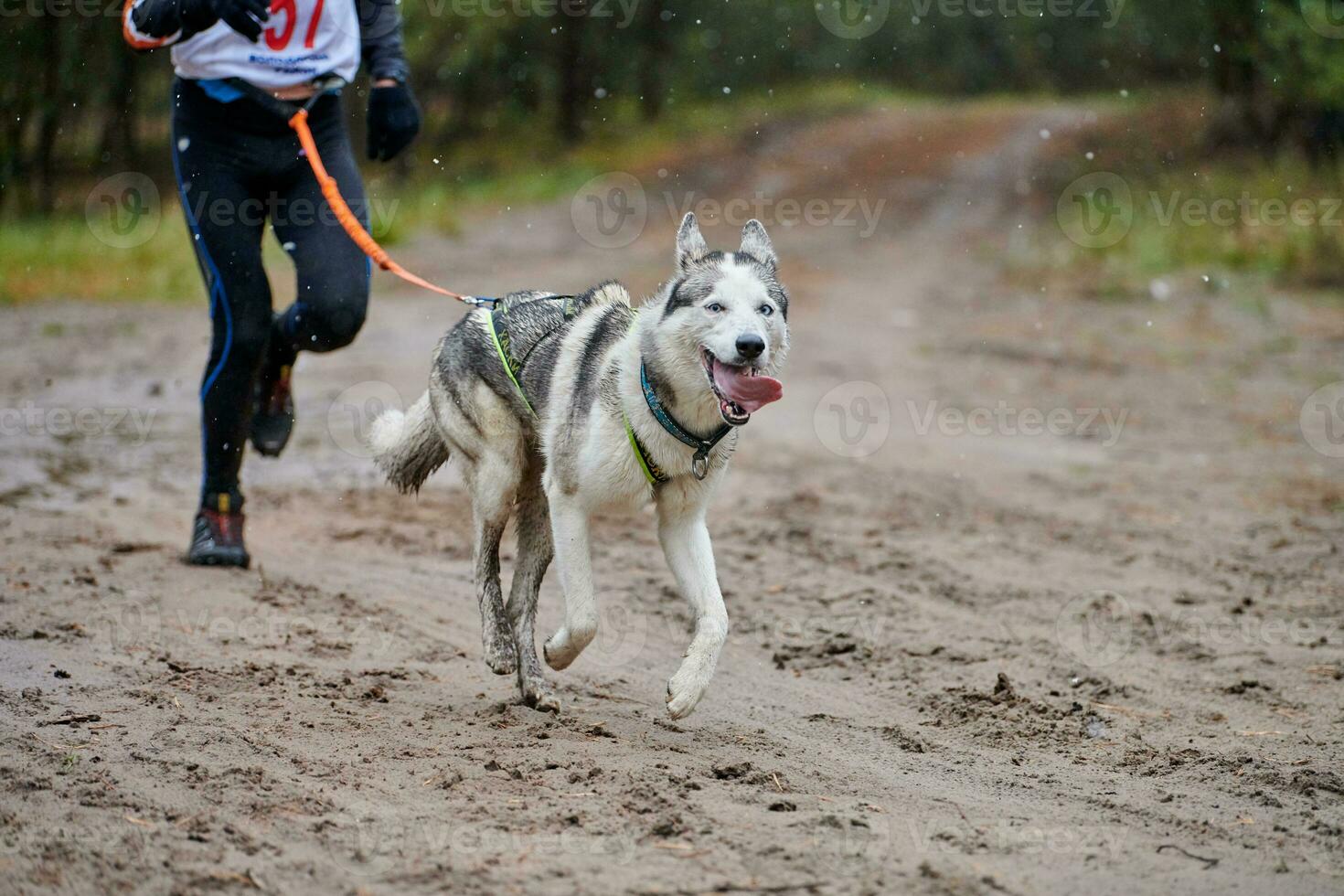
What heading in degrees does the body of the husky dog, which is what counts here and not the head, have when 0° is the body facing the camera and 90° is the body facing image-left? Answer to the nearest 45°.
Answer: approximately 315°
